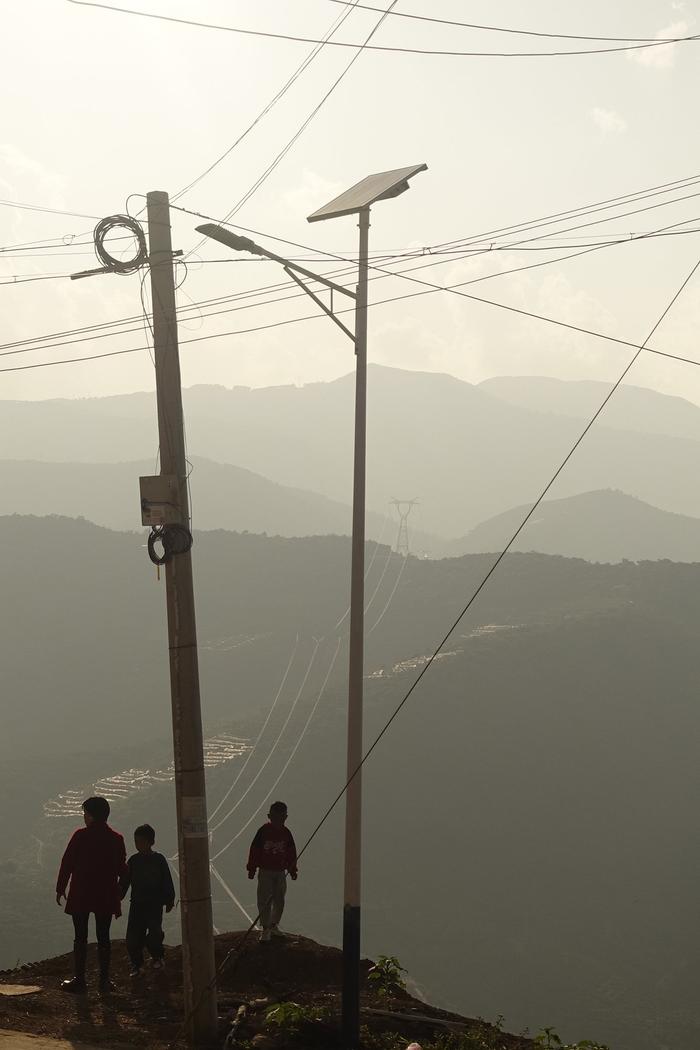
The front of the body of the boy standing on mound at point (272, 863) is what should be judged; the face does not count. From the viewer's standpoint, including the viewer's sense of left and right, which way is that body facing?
facing the viewer

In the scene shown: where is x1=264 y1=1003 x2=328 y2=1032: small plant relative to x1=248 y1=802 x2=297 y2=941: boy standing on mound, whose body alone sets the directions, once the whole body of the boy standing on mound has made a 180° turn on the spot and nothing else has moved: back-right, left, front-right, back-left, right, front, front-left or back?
back

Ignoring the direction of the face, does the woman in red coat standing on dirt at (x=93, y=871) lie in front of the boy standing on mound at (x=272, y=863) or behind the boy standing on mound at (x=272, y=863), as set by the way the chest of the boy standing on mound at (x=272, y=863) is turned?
in front

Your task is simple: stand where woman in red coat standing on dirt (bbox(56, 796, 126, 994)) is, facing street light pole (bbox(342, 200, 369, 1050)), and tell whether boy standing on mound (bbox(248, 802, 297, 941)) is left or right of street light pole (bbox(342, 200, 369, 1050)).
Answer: left

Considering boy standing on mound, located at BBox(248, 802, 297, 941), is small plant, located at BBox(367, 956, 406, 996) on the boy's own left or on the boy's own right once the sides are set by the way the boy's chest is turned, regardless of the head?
on the boy's own left

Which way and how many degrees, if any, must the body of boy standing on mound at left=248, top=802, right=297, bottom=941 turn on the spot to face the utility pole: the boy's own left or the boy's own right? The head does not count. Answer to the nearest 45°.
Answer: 0° — they already face it

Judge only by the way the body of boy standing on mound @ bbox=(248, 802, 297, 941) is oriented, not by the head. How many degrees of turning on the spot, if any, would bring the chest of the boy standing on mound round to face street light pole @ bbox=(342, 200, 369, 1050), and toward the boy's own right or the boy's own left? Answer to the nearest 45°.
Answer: approximately 45° to the boy's own left

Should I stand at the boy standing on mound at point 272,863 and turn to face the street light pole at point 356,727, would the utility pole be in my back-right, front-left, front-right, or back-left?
front-right
